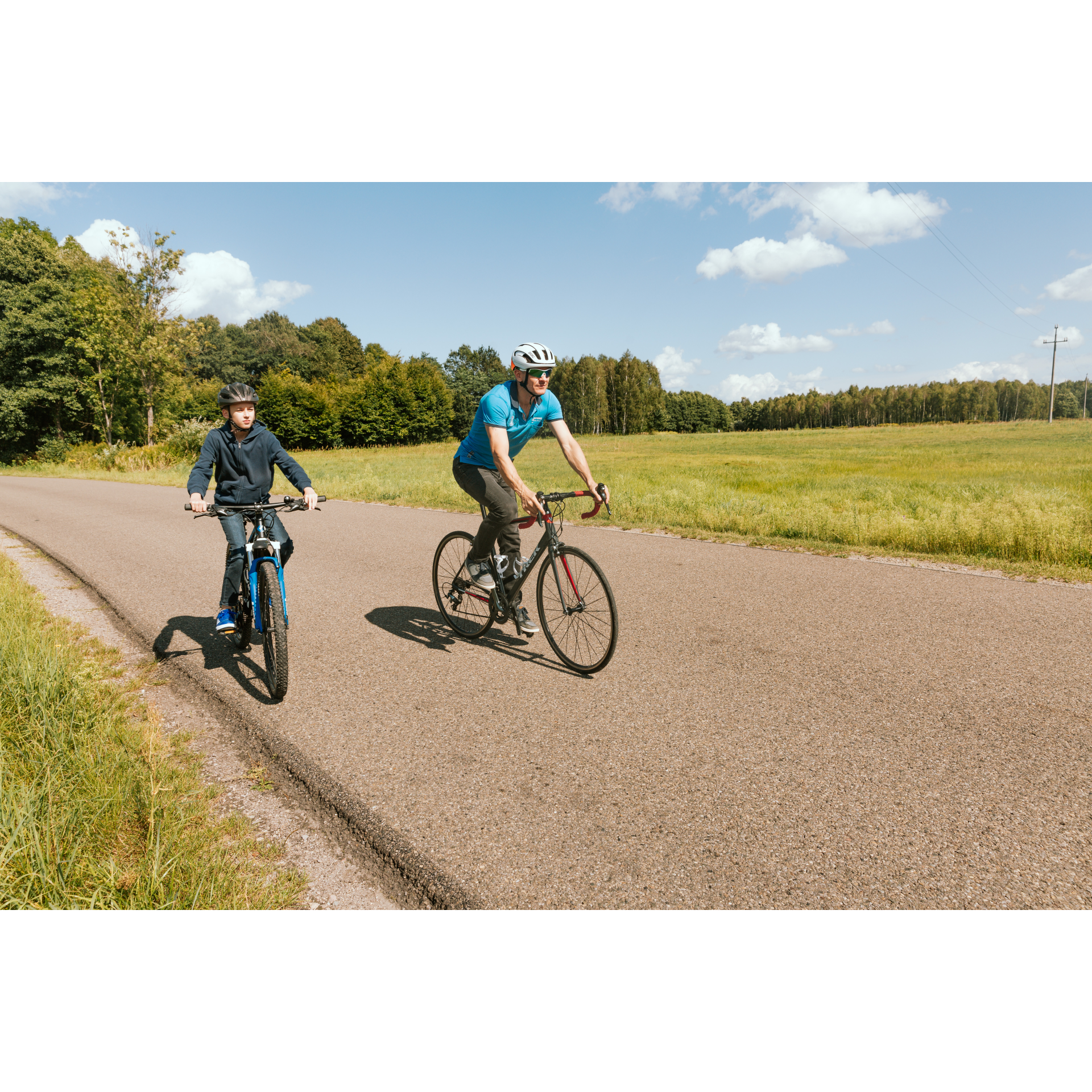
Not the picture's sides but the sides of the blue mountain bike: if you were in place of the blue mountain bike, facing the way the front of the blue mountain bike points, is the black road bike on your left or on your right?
on your left

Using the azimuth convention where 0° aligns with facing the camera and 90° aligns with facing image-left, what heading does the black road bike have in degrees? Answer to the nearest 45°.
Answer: approximately 315°

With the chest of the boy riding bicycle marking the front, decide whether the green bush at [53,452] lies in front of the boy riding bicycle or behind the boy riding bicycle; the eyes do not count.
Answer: behind

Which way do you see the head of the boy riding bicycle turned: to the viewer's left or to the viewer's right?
to the viewer's right

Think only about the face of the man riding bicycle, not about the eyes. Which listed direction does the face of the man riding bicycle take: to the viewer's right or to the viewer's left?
to the viewer's right

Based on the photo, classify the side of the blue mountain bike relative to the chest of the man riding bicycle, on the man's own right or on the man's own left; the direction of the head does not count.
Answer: on the man's own right

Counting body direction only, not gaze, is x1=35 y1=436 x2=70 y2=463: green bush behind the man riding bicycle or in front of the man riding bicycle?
behind

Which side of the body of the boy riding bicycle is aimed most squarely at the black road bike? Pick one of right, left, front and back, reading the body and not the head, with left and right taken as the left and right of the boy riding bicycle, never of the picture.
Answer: left

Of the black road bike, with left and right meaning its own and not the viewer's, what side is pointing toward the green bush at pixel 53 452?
back

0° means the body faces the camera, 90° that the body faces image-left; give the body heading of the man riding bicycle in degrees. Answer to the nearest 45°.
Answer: approximately 315°

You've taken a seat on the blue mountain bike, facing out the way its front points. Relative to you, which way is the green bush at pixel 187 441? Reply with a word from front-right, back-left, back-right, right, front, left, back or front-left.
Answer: back
